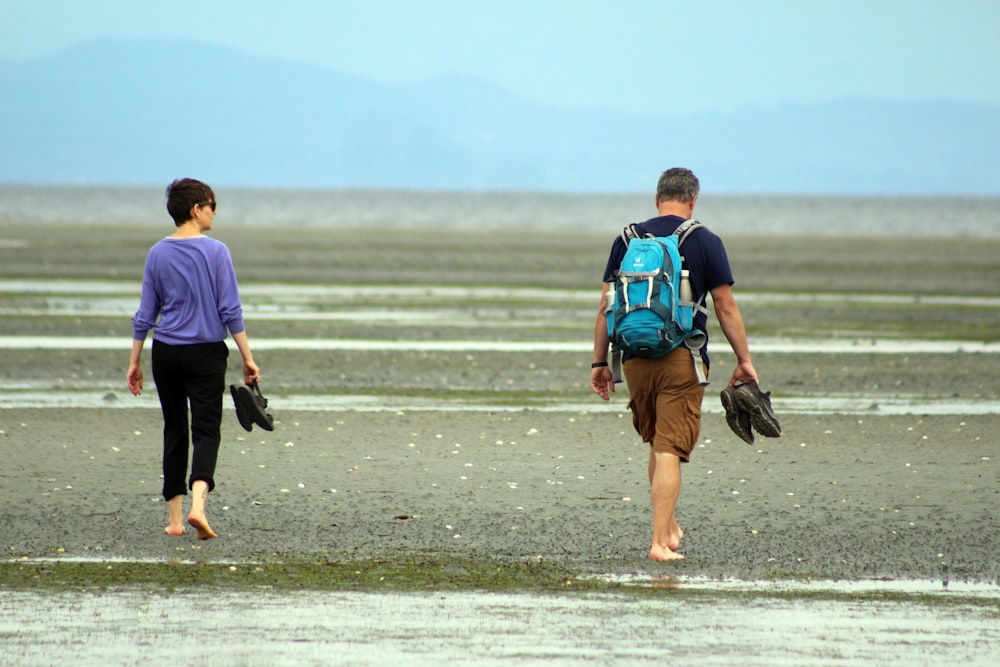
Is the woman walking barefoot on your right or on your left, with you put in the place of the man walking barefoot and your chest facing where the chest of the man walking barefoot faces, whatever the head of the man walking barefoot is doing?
on your left

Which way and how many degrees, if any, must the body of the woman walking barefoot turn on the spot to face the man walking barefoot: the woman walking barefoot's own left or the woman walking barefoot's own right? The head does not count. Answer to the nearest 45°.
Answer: approximately 90° to the woman walking barefoot's own right

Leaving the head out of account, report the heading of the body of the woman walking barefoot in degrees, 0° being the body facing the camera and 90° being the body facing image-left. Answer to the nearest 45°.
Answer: approximately 180°

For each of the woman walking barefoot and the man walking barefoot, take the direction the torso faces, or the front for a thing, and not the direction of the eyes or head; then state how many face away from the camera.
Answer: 2

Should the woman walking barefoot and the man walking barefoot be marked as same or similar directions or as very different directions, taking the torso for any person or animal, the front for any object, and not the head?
same or similar directions

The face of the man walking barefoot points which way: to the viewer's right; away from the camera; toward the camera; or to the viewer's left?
away from the camera

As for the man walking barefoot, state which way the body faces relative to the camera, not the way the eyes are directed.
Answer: away from the camera
